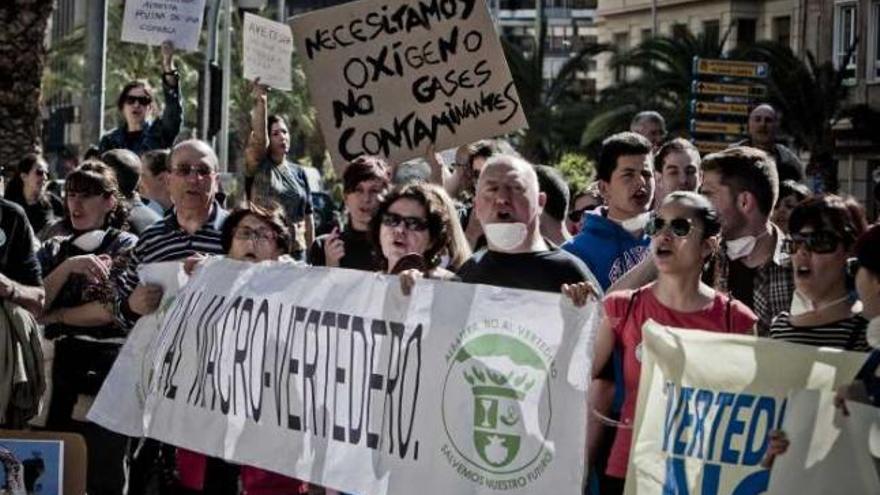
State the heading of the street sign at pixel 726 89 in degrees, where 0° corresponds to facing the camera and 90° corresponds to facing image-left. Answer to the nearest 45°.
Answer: approximately 0°

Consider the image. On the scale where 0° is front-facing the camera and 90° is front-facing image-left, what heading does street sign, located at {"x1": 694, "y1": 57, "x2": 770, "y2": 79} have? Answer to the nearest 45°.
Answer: approximately 0°

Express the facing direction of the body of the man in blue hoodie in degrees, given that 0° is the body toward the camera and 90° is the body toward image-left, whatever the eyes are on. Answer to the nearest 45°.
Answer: approximately 315°

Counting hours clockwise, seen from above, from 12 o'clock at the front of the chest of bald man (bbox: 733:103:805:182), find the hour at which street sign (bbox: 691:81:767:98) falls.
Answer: The street sign is roughly at 6 o'clock from the bald man.

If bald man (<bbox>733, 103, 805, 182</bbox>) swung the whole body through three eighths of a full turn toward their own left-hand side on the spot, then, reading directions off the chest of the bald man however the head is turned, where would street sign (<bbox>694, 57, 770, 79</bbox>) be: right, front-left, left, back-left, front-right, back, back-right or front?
front-left

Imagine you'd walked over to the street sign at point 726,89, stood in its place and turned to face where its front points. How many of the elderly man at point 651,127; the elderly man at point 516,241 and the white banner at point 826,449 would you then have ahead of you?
3

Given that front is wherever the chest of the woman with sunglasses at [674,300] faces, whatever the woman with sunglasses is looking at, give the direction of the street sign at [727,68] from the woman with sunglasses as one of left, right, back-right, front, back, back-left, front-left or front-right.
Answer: back
